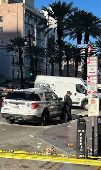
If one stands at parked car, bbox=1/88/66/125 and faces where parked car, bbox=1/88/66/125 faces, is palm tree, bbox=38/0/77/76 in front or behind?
in front

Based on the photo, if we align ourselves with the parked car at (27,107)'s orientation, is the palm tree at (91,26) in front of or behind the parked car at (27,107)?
in front

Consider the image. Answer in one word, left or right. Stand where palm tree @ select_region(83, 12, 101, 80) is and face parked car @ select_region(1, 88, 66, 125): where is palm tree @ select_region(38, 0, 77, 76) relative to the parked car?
right
